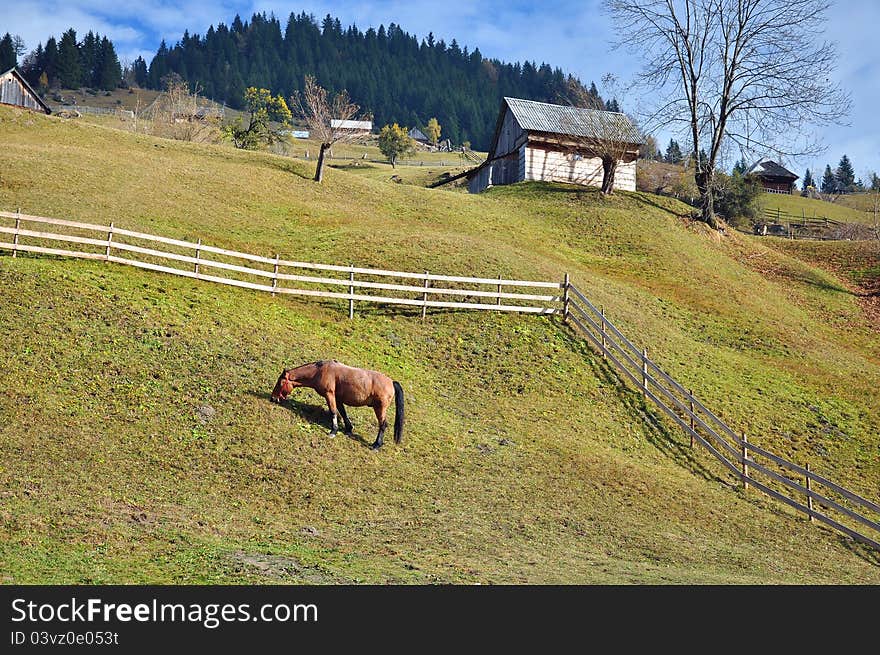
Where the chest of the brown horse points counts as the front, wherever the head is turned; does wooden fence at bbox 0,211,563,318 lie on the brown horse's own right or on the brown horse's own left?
on the brown horse's own right

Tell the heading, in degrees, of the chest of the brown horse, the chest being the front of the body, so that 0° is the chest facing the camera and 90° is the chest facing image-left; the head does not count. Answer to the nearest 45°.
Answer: approximately 90°

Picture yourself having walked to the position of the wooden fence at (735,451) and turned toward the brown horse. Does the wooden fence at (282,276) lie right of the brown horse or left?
right

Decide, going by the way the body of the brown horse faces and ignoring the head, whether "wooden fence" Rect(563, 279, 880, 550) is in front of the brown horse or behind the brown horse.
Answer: behind

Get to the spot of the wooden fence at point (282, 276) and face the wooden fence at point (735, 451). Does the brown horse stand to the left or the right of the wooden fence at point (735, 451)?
right
